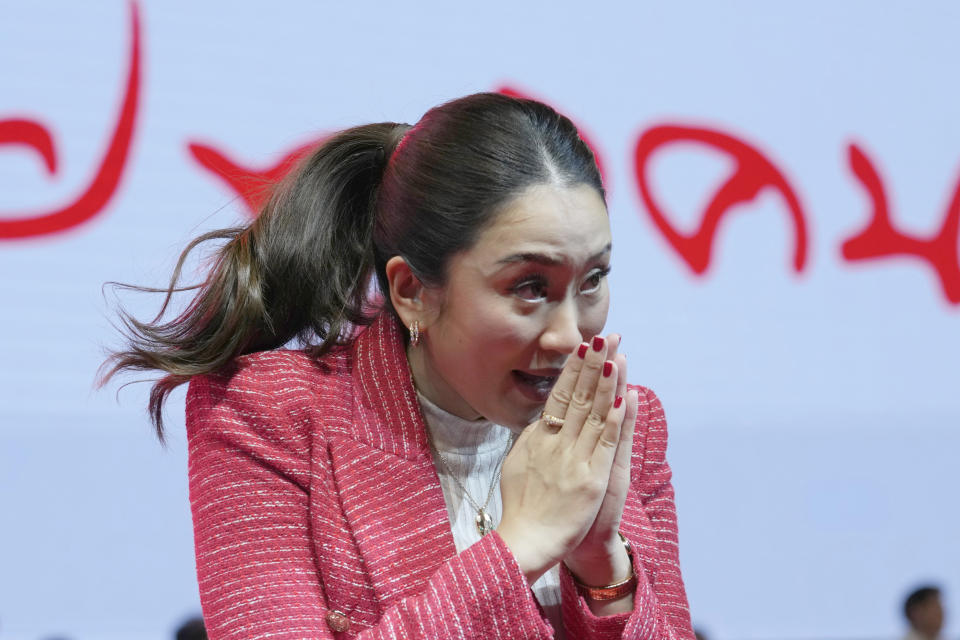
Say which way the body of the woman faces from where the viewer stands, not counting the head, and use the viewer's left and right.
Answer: facing the viewer and to the right of the viewer
